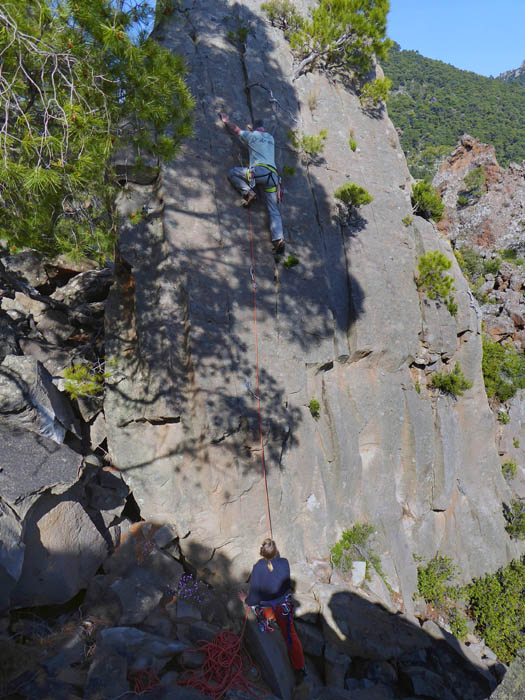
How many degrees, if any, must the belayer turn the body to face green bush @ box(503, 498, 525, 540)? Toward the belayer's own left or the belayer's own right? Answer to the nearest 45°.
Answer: approximately 45° to the belayer's own right

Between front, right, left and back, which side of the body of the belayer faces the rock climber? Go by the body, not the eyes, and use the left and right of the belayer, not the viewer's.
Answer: front

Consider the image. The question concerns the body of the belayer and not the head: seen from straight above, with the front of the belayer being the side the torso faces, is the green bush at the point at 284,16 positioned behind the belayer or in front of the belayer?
in front

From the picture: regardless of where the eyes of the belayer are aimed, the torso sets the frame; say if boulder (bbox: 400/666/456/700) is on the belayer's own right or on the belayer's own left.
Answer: on the belayer's own right

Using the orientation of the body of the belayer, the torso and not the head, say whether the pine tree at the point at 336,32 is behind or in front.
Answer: in front

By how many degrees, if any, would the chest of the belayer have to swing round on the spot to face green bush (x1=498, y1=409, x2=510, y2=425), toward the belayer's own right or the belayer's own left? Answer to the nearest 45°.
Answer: approximately 45° to the belayer's own right

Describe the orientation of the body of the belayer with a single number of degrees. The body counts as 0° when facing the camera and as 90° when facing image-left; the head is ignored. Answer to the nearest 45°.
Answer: approximately 180°
